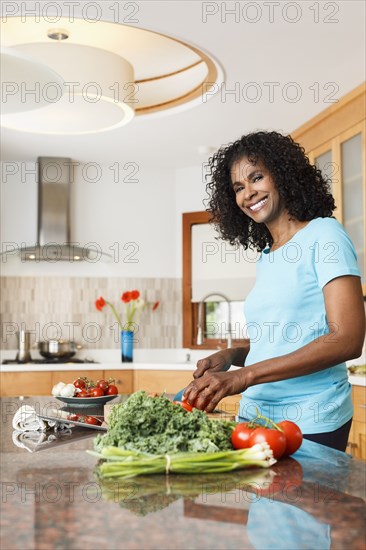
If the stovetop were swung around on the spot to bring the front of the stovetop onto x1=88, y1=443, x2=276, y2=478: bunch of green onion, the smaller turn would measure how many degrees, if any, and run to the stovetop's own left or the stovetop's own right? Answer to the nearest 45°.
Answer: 0° — it already faces it

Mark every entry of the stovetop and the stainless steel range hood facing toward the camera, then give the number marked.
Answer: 2

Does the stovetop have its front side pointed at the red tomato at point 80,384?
yes

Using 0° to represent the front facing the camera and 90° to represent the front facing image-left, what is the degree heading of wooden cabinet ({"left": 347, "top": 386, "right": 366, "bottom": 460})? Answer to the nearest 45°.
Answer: approximately 45°

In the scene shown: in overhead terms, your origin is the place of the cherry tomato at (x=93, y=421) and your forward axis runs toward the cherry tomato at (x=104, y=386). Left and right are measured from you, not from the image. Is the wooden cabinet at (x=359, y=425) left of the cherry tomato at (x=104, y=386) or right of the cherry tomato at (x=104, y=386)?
right

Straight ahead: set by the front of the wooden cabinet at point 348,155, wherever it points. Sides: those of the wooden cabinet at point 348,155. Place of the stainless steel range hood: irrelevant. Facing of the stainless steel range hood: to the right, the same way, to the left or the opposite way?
to the left
